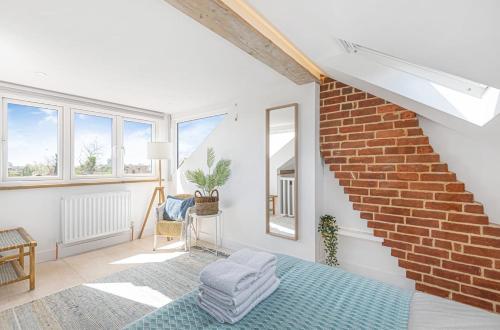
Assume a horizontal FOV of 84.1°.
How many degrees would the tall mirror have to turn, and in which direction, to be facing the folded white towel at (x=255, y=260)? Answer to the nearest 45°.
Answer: approximately 45° to its left

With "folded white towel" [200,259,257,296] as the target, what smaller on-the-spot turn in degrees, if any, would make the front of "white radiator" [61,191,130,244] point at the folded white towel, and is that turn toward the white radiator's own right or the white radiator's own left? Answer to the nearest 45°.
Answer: approximately 45° to the white radiator's own right

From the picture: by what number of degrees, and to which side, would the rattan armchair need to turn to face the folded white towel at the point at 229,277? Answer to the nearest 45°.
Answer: approximately 45° to its left

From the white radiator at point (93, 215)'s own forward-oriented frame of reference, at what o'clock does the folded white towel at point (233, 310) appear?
The folded white towel is roughly at 1 o'clock from the white radiator.

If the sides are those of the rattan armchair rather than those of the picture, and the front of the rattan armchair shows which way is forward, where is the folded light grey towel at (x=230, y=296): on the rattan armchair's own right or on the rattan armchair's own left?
on the rattan armchair's own left

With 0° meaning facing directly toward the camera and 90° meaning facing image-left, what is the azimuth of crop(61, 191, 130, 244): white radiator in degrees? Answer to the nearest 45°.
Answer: approximately 315°

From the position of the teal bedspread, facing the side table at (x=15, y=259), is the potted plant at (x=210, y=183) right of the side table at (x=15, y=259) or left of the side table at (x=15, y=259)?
right
